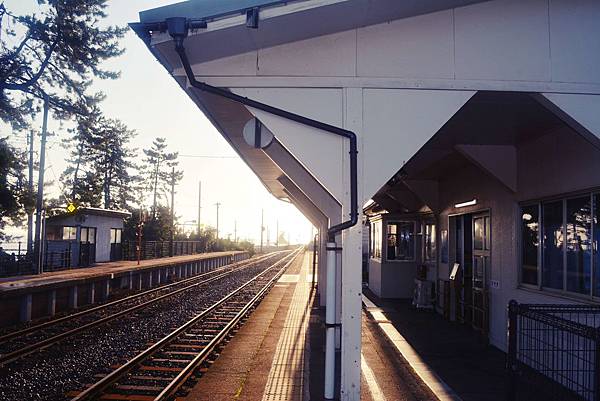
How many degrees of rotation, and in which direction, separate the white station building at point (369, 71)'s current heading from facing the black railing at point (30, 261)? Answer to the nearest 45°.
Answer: approximately 45° to its right

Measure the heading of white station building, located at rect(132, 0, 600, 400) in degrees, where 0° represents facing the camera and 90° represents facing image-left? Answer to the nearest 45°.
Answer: approximately 90°

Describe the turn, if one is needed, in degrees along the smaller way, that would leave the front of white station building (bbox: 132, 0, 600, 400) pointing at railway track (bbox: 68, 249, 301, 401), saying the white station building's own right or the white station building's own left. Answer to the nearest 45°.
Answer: approximately 45° to the white station building's own right
